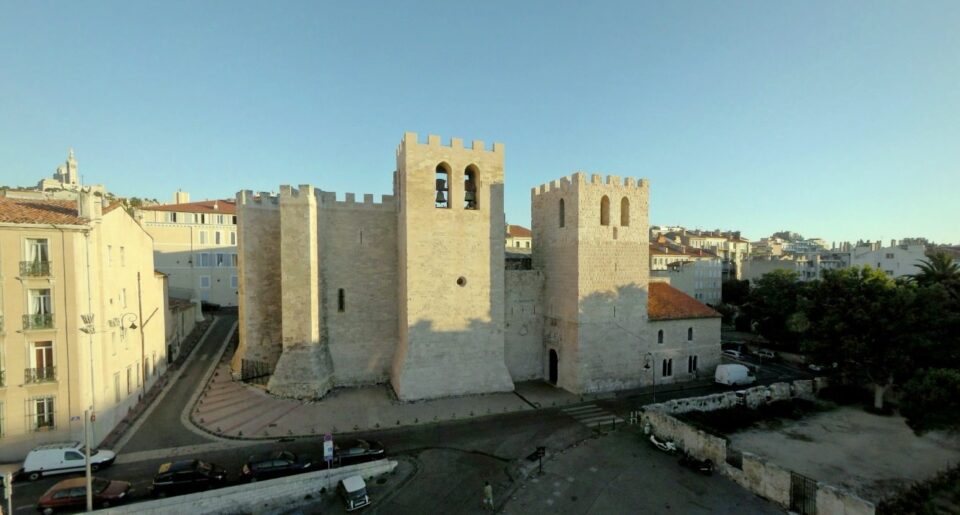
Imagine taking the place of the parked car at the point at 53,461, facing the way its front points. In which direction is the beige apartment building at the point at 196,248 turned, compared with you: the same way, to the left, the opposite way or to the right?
to the right

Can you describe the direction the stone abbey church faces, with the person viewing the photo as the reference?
facing the viewer

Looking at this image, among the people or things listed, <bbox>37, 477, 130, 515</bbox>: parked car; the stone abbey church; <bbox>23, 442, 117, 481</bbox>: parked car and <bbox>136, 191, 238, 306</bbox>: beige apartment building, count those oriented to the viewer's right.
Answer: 2

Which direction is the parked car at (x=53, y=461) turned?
to the viewer's right

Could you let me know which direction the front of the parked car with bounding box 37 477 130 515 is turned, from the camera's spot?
facing to the right of the viewer

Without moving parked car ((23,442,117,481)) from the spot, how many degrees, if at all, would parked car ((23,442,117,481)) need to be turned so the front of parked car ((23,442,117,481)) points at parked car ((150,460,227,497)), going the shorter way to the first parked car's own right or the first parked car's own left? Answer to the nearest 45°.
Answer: approximately 45° to the first parked car's own right

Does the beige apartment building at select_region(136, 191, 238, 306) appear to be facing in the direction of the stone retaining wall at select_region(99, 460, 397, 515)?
yes

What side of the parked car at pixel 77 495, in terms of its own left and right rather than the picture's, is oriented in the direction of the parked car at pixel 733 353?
front

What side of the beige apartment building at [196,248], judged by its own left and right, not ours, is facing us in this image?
front

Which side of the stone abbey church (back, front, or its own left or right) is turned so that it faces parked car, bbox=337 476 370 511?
front

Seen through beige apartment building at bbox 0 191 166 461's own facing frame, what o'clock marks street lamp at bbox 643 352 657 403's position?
The street lamp is roughly at 10 o'clock from the beige apartment building.
